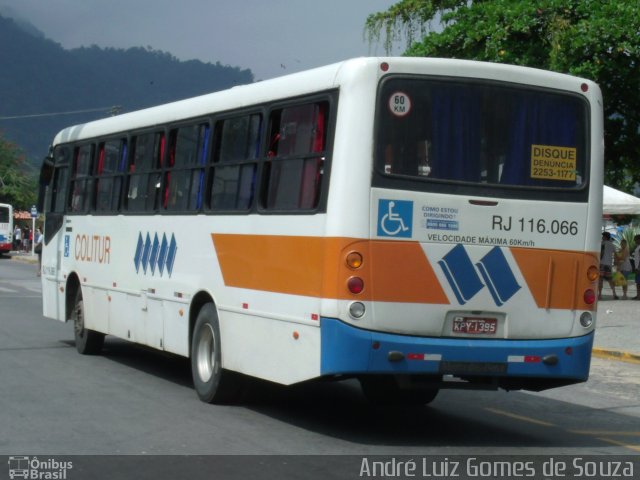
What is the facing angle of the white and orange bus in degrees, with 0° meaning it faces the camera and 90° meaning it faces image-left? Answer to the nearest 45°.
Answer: approximately 135°

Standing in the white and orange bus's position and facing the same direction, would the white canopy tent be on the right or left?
on its right

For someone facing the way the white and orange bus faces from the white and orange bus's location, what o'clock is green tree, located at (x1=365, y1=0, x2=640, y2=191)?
The green tree is roughly at 2 o'clock from the white and orange bus.
